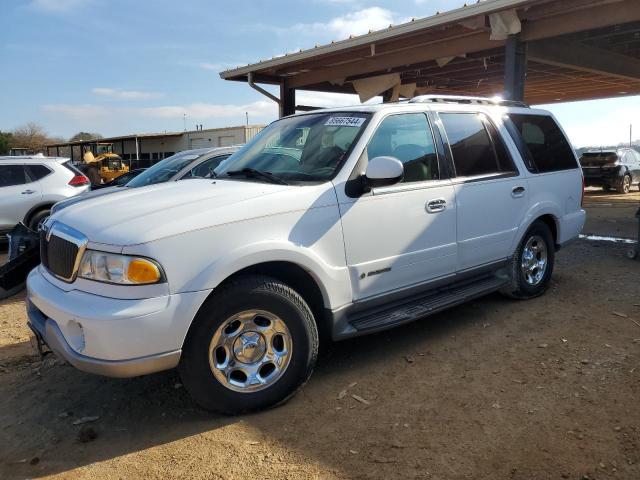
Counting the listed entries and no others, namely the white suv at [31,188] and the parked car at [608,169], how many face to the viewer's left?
1

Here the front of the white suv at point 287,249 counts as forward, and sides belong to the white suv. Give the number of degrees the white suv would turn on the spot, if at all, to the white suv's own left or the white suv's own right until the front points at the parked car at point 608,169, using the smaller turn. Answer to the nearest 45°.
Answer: approximately 180°

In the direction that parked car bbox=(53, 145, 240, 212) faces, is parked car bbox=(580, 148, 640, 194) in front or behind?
behind

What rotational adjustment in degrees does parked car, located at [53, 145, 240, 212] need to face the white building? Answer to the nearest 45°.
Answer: approximately 135° to its right

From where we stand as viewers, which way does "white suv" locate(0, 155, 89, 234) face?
facing to the left of the viewer

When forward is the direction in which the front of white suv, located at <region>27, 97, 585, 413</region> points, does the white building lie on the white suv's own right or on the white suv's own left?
on the white suv's own right

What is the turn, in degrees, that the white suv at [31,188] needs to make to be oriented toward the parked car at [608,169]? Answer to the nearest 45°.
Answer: approximately 180°

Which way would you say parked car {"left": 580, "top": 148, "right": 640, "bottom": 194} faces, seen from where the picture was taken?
facing away from the viewer and to the right of the viewer

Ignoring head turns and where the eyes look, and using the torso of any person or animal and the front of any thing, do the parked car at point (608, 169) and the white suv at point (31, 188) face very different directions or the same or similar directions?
very different directions

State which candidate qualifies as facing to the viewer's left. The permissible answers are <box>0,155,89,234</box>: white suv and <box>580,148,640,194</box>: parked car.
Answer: the white suv

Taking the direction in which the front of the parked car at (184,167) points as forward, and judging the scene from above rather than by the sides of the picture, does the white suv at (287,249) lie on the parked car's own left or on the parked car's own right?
on the parked car's own left

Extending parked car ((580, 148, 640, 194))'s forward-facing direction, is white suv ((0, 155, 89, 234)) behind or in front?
behind
